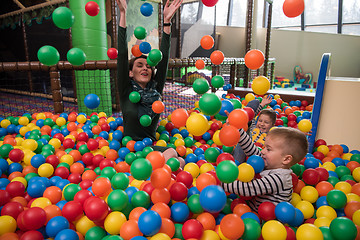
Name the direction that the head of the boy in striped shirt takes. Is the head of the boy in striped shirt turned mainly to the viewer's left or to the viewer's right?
to the viewer's left

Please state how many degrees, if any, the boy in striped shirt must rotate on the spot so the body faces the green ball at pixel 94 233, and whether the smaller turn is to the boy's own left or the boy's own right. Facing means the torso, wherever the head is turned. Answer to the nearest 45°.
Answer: approximately 45° to the boy's own left

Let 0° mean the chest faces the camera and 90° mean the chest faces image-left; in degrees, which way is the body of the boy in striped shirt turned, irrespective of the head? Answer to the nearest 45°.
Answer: approximately 90°

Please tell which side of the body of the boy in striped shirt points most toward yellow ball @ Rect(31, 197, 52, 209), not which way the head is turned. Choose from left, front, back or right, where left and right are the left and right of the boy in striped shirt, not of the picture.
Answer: front

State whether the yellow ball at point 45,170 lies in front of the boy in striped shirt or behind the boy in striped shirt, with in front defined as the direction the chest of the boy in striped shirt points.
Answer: in front

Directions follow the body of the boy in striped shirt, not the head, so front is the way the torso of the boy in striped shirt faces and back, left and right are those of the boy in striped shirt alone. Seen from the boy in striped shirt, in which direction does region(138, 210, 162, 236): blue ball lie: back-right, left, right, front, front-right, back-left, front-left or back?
front-left

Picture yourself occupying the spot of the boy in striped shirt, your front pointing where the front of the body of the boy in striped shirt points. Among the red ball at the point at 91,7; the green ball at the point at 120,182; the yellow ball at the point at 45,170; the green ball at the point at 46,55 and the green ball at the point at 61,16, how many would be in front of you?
5

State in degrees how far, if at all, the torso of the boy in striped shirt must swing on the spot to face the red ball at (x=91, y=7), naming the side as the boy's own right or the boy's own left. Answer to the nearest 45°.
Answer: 0° — they already face it

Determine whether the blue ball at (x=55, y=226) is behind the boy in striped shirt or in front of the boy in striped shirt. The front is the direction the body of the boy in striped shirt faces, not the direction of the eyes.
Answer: in front
